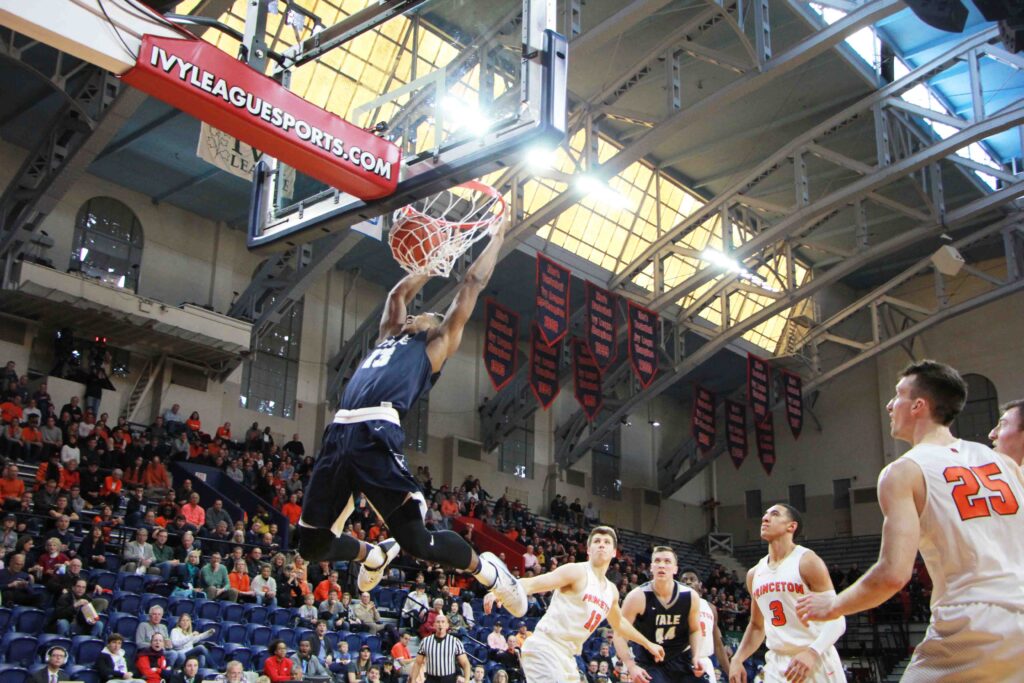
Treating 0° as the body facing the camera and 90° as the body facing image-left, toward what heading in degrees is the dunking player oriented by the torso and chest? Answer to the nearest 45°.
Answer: approximately 45°

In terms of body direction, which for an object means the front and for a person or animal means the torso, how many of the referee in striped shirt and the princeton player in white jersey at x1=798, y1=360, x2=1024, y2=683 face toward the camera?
1

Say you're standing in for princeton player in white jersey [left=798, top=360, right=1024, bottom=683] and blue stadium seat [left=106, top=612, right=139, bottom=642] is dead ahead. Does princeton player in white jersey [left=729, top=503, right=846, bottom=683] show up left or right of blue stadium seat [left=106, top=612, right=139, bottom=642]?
right

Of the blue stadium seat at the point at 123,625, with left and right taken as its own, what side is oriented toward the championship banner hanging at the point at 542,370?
left

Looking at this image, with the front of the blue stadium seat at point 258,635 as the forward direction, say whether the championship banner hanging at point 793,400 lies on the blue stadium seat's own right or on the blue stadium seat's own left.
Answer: on the blue stadium seat's own left

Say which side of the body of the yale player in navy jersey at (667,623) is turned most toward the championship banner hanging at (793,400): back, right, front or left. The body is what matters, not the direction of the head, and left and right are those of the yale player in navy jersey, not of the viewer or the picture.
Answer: back

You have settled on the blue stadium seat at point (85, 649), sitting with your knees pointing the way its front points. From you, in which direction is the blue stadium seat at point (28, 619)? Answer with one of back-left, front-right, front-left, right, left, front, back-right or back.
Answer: back
